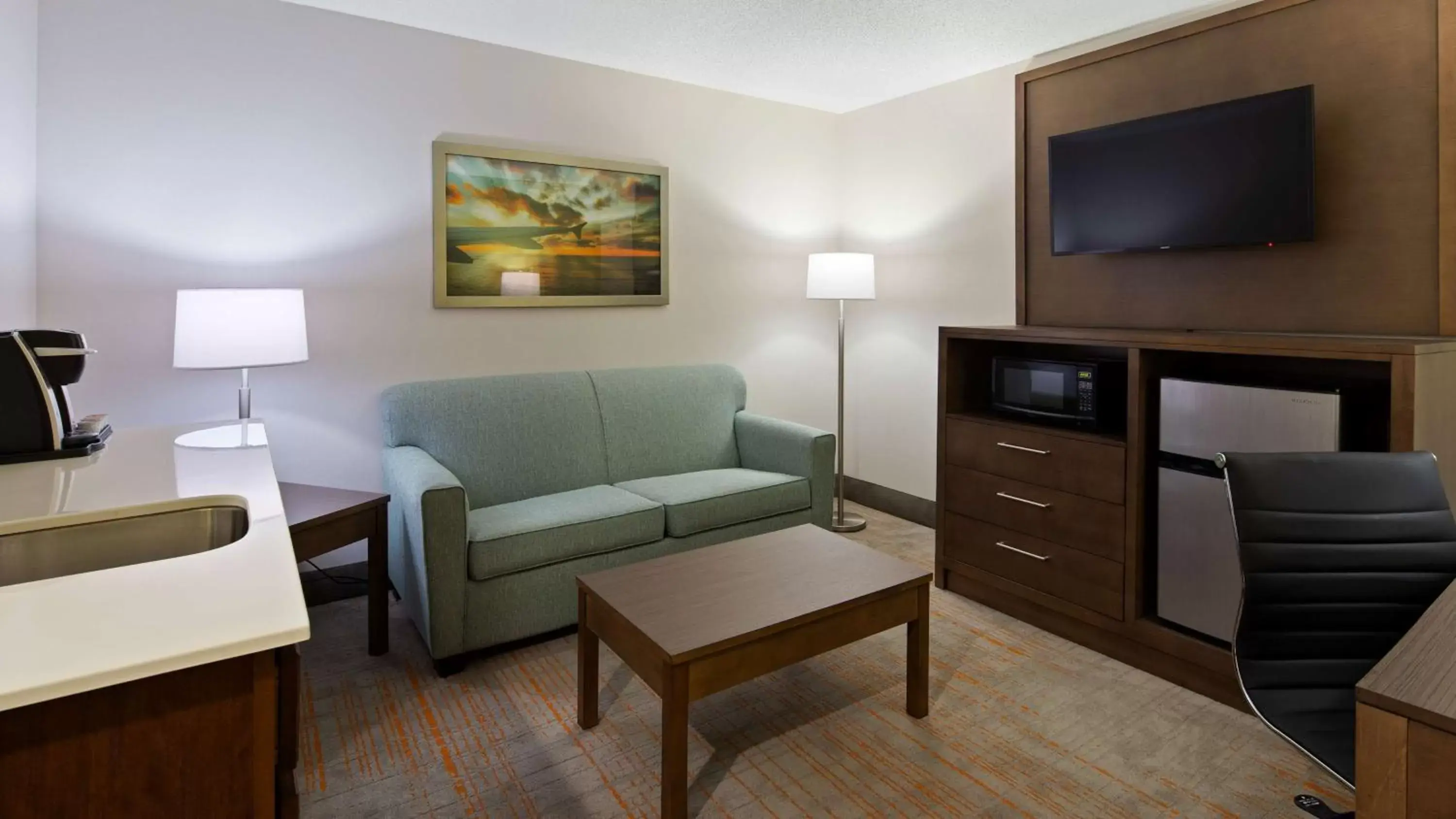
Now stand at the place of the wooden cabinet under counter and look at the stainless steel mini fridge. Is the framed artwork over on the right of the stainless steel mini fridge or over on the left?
left

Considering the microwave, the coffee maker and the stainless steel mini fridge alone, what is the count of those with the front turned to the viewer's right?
1

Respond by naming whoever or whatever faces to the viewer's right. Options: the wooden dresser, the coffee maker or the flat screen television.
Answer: the coffee maker

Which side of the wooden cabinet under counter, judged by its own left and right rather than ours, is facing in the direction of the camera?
right

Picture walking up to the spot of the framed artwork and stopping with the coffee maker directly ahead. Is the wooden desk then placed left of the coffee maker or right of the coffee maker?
left

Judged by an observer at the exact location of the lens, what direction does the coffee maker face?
facing to the right of the viewer

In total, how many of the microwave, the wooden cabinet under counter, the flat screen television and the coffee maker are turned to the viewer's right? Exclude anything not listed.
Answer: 2

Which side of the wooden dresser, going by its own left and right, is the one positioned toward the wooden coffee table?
front

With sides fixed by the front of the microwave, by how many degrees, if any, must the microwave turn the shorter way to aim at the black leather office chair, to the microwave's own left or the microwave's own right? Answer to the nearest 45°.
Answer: approximately 45° to the microwave's own left
